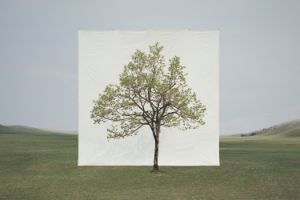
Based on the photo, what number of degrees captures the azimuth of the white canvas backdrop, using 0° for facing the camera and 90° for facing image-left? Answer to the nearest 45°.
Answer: approximately 0°

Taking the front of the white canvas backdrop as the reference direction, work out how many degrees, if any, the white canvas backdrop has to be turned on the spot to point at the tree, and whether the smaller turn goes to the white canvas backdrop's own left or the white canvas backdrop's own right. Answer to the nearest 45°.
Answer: approximately 45° to the white canvas backdrop's own left
